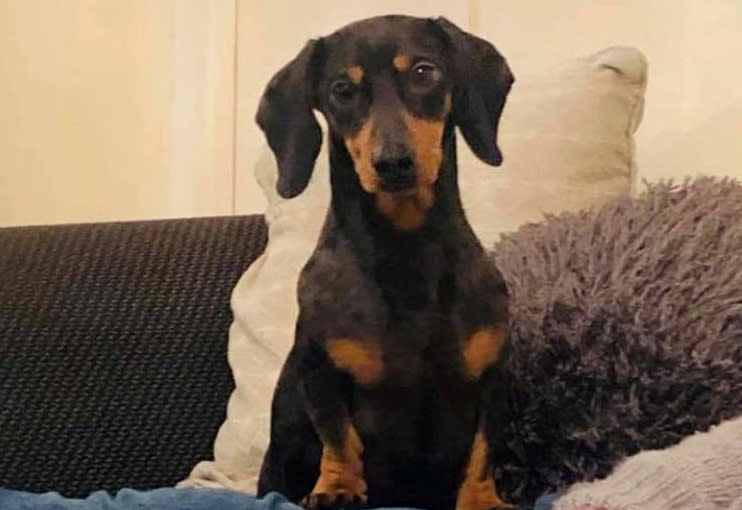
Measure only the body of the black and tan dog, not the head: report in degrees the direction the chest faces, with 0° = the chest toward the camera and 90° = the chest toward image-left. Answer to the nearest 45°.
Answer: approximately 0°
